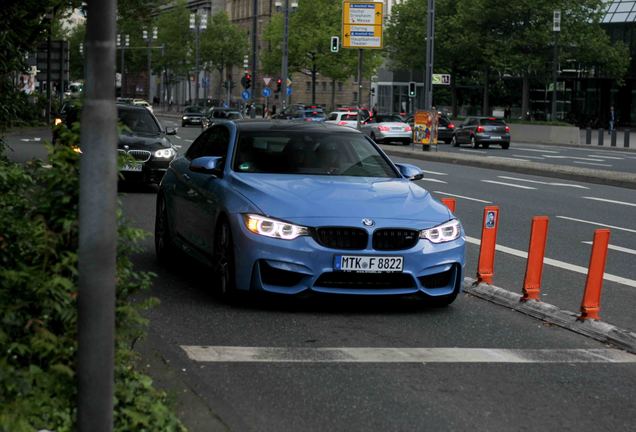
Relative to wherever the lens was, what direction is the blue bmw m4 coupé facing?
facing the viewer and to the right of the viewer

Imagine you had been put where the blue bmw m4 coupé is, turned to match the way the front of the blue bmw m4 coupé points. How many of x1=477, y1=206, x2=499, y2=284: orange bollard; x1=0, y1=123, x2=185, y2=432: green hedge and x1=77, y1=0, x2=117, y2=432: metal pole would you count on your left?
1

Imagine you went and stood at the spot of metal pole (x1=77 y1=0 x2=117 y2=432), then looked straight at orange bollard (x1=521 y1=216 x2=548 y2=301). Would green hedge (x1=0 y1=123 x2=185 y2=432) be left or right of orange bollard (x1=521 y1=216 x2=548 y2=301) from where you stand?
left

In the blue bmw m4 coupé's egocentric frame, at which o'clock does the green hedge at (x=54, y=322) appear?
The green hedge is roughly at 2 o'clock from the blue bmw m4 coupé.

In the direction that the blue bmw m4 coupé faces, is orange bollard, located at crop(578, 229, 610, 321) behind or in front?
in front

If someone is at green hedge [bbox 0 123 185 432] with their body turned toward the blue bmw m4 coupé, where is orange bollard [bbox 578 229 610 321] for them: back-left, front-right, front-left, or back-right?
front-right

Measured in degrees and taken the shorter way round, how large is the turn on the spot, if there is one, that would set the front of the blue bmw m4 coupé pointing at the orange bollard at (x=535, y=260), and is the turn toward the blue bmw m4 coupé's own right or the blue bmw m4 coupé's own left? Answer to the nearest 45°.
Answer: approximately 45° to the blue bmw m4 coupé's own left

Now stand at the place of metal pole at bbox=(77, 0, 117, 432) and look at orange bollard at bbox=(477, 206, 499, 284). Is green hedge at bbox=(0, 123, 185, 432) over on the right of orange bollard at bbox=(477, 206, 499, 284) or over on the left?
left

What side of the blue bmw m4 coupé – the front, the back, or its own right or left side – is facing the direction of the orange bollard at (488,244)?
left

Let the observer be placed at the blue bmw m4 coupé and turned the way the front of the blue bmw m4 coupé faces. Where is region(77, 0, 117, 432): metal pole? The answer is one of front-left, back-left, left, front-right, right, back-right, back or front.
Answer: front-right

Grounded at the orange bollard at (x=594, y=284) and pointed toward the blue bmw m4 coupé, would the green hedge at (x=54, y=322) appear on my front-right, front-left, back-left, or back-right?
front-left

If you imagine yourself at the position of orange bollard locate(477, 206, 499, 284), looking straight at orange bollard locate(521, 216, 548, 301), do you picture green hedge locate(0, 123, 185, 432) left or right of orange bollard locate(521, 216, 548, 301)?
right
